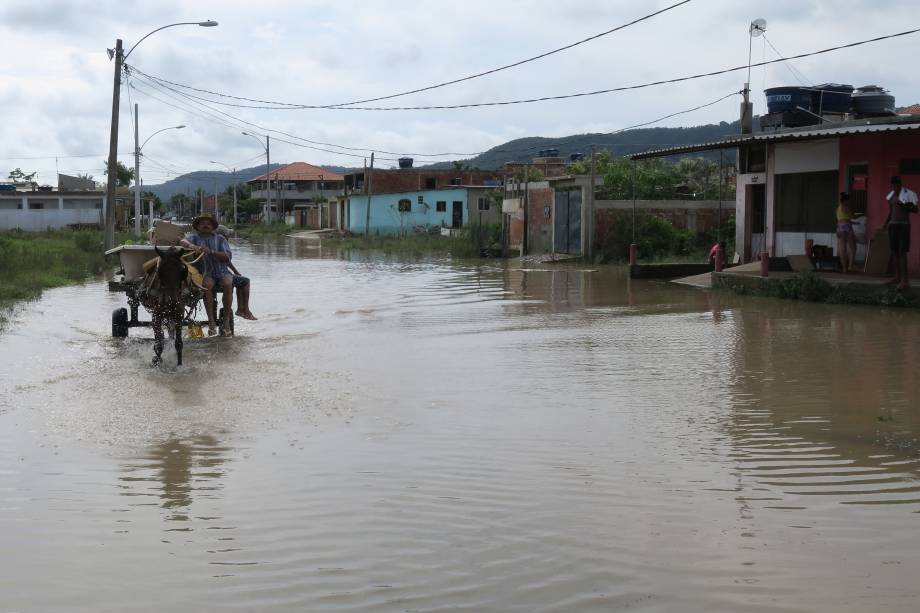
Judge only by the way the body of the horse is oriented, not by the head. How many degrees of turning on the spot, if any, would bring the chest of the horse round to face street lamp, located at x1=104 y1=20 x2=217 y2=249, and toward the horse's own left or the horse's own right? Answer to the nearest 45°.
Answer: approximately 180°

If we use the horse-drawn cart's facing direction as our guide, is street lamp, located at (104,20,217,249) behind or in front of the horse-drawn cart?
behind

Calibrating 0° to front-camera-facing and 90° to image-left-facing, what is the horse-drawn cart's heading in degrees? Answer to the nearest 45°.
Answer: approximately 0°

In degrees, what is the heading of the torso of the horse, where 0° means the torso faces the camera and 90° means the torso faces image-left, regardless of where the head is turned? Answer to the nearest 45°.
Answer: approximately 0°

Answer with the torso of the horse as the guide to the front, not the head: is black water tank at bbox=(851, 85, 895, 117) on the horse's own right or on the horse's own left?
on the horse's own left

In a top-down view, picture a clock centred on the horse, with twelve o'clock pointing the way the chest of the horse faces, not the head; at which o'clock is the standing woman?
The standing woman is roughly at 8 o'clock from the horse.

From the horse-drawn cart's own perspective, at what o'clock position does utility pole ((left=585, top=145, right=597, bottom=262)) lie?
The utility pole is roughly at 7 o'clock from the horse-drawn cart.

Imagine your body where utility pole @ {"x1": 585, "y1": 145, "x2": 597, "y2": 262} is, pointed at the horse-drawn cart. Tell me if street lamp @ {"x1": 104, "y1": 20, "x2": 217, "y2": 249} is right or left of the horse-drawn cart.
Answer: right

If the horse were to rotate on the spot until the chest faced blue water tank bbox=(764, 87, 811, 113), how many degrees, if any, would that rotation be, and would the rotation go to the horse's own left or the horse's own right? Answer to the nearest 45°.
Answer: approximately 135° to the horse's own left

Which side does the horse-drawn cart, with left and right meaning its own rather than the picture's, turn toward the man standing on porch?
left
